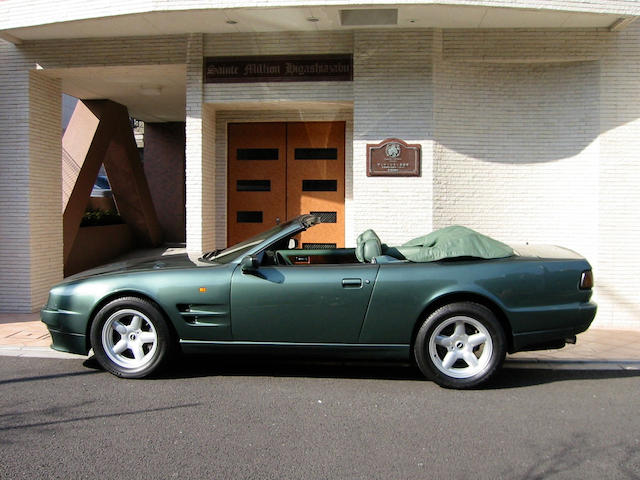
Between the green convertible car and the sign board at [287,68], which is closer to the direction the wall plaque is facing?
the green convertible car

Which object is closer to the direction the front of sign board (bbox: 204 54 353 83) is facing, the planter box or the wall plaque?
the wall plaque

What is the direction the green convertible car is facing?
to the viewer's left

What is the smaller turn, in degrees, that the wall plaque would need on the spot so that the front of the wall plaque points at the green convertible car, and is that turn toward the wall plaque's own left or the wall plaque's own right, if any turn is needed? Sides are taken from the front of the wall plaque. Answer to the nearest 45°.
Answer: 0° — it already faces it

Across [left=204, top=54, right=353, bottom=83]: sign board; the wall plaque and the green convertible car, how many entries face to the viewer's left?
1

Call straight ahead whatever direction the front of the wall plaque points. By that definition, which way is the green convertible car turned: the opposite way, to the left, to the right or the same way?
to the right

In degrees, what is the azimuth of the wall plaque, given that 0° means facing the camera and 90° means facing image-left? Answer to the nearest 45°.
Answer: approximately 0°

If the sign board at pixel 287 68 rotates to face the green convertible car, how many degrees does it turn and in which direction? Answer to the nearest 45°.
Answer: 0° — it already faces it

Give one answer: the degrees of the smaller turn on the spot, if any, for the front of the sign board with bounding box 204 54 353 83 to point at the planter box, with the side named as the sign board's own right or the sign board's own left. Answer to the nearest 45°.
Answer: approximately 135° to the sign board's own right

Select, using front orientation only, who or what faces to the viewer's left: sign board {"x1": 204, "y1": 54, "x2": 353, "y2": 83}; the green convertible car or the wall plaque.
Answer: the green convertible car

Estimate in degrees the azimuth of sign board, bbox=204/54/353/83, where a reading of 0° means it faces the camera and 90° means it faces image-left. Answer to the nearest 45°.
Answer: approximately 0°

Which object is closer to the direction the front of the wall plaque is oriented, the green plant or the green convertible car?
the green convertible car
